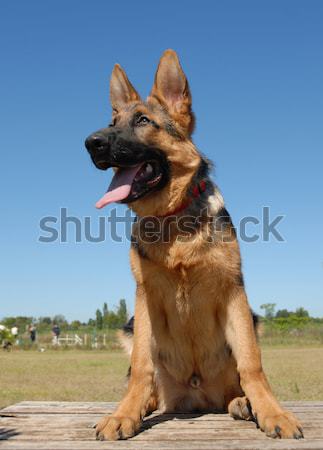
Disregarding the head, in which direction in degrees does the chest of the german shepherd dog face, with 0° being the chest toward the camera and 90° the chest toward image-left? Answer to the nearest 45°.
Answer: approximately 0°
